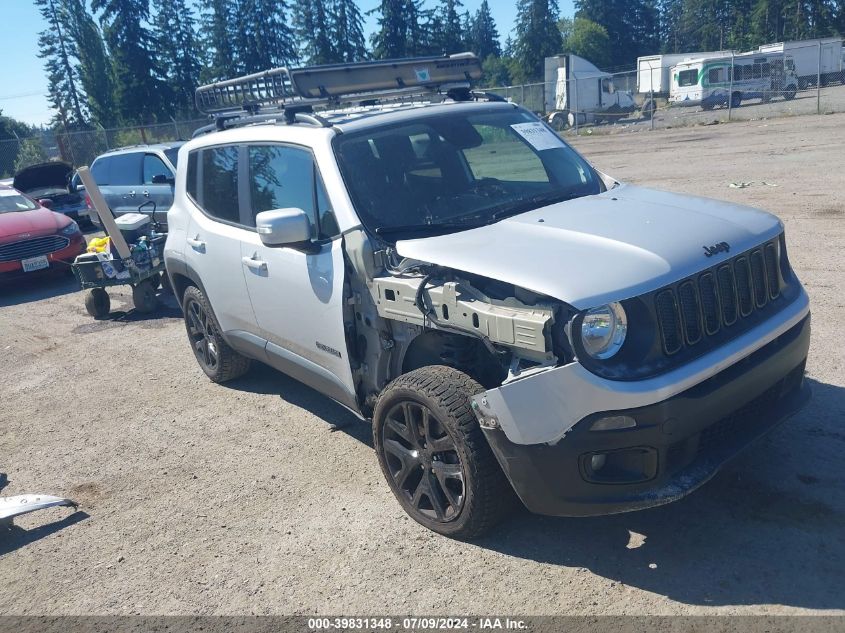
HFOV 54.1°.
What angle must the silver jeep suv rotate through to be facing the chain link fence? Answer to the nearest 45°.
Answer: approximately 135° to its left

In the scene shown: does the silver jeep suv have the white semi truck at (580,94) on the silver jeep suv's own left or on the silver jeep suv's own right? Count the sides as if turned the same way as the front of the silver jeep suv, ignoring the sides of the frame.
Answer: on the silver jeep suv's own left

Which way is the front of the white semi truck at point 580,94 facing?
to the viewer's right

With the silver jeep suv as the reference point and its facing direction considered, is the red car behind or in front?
behind

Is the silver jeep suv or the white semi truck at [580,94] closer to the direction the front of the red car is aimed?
the silver jeep suv

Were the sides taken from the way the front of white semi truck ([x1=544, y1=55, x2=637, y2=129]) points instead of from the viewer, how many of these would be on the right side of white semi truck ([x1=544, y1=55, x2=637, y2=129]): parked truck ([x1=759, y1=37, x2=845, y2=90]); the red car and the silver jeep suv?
2

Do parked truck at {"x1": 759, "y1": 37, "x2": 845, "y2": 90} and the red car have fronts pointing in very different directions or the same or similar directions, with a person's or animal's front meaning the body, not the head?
very different directions

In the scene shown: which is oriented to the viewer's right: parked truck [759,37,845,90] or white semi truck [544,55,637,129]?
the white semi truck

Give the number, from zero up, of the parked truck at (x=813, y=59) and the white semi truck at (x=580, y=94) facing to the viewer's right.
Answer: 1

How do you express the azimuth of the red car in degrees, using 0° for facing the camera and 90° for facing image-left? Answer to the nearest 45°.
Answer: approximately 315°

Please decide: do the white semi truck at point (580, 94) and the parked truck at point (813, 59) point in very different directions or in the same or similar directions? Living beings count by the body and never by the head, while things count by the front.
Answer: very different directions
